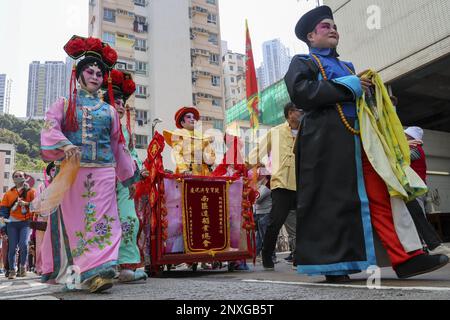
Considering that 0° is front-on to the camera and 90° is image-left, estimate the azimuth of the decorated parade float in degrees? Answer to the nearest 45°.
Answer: approximately 0°

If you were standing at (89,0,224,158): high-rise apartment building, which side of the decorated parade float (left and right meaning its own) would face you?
back

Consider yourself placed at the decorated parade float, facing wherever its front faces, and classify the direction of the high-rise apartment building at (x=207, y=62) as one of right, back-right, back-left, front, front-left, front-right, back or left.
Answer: back

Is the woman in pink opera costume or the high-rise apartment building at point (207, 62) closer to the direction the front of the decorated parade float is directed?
the woman in pink opera costume

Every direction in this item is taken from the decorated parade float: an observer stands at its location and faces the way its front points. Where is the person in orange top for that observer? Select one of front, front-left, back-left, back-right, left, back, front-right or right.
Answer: back-right

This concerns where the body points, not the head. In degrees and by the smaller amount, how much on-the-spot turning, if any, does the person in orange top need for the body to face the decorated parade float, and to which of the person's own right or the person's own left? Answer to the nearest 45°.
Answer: approximately 45° to the person's own left

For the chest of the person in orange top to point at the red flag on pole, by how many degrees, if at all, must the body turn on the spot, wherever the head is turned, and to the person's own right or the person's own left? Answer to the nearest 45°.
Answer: approximately 90° to the person's own left

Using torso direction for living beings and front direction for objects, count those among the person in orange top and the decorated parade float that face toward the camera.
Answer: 2

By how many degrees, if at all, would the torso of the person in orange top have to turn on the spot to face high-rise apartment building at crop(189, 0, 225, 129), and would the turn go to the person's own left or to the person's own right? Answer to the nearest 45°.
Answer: approximately 135° to the person's own left

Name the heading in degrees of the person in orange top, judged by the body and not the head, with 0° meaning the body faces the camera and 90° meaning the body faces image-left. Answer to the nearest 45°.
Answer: approximately 0°

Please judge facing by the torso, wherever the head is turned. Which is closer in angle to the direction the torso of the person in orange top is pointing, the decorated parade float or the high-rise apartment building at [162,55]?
the decorated parade float
